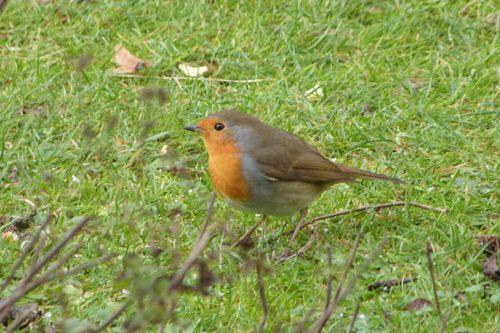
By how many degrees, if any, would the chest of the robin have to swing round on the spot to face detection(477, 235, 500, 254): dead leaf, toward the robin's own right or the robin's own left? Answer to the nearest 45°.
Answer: approximately 180°

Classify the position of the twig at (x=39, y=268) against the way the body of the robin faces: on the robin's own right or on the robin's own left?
on the robin's own left

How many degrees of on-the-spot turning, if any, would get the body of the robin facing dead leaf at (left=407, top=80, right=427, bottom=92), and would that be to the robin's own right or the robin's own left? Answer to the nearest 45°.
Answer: approximately 135° to the robin's own right

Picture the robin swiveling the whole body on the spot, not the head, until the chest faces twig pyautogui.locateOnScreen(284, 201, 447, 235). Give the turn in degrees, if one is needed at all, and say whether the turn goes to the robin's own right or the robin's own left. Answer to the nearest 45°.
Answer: approximately 180°

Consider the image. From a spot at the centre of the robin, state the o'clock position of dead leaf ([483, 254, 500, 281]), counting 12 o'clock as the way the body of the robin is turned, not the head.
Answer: The dead leaf is roughly at 7 o'clock from the robin.

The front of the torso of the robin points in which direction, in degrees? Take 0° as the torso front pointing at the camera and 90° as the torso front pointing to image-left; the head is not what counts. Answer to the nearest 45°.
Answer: approximately 90°

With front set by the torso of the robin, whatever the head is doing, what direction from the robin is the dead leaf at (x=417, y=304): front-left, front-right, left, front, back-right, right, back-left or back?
back-left

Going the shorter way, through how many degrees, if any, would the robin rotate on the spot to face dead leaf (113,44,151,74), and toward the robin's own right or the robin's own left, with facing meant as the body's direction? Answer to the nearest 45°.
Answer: approximately 45° to the robin's own right

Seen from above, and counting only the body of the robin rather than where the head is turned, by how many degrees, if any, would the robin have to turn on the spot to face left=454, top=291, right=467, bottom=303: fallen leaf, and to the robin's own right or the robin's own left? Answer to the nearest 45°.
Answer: approximately 135° to the robin's own left

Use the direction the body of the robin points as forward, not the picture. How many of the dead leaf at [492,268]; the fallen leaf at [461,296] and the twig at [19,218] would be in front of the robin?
1
